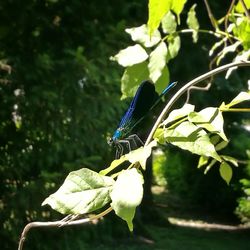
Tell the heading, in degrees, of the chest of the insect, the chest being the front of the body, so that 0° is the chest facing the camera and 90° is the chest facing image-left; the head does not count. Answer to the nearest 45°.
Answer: approximately 90°
